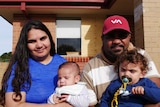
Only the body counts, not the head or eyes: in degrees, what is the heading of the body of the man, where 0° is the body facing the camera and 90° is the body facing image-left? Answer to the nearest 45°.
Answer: approximately 0°

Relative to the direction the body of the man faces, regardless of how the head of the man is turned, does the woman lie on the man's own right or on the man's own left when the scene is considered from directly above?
on the man's own right

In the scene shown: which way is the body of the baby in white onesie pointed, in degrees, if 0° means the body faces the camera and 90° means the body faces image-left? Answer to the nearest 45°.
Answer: approximately 45°

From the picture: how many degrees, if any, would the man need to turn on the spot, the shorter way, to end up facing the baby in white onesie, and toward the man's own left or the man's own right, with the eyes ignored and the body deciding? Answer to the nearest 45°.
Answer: approximately 45° to the man's own right
